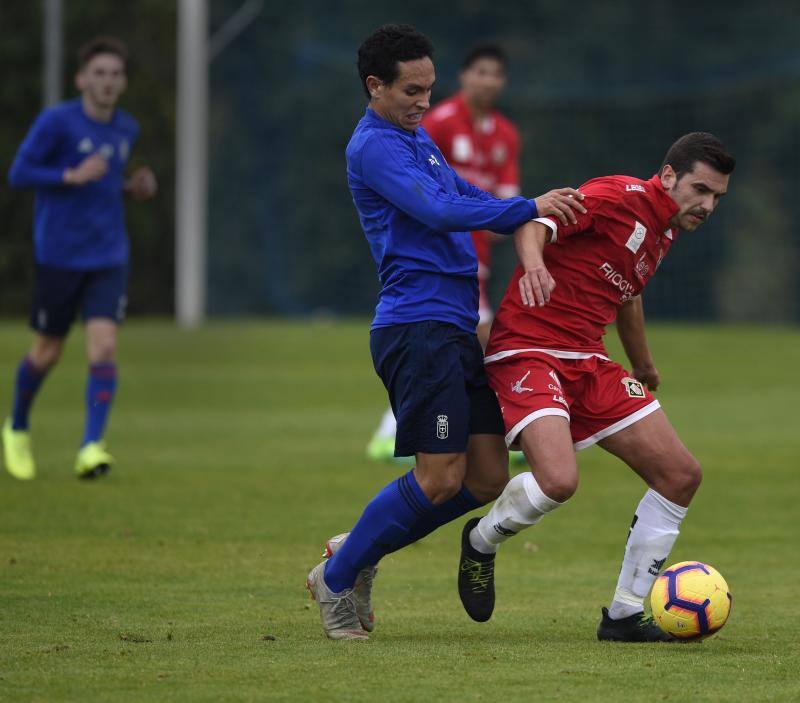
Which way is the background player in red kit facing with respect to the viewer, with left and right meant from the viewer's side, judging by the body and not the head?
facing the viewer

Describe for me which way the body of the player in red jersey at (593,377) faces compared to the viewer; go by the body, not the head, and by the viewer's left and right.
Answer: facing the viewer and to the right of the viewer

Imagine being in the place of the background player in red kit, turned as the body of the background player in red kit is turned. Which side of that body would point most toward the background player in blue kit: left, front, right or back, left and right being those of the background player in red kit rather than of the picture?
right

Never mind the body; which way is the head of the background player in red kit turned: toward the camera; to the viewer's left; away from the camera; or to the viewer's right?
toward the camera

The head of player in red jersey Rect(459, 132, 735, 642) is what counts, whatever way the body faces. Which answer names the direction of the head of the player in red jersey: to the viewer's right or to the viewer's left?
to the viewer's right

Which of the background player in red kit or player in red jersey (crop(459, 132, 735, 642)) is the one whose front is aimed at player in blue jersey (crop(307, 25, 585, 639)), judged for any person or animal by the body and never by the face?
the background player in red kit

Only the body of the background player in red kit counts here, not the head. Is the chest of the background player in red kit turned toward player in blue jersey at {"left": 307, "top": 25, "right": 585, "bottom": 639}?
yes

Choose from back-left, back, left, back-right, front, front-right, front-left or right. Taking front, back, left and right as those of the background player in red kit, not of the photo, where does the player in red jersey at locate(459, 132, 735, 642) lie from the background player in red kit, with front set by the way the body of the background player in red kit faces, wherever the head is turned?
front

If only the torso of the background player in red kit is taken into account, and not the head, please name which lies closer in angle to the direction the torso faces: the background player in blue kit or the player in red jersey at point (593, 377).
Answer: the player in red jersey

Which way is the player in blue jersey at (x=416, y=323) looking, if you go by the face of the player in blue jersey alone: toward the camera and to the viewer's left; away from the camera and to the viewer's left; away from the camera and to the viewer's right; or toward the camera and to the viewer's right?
toward the camera and to the viewer's right

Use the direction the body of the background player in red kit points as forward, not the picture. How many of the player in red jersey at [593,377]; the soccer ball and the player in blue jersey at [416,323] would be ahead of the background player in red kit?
3
